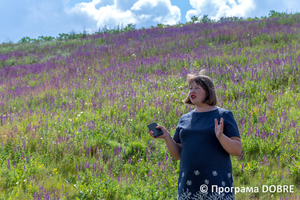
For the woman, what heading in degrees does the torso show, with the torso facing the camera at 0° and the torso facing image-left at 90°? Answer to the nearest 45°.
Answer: approximately 45°
